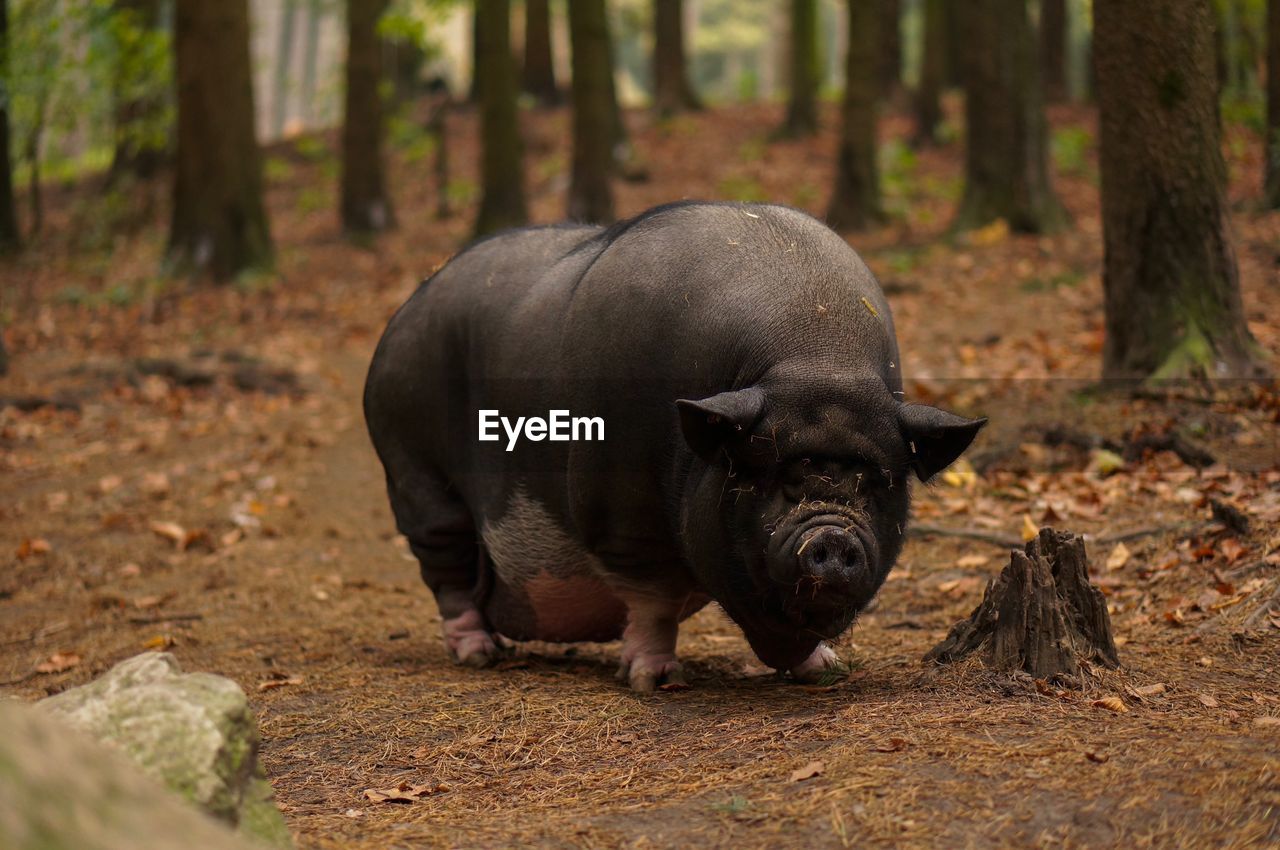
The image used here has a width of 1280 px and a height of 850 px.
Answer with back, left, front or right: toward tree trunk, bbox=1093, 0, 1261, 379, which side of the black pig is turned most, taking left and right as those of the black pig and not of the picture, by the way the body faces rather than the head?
left

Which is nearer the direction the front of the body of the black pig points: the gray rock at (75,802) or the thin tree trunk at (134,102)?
the gray rock

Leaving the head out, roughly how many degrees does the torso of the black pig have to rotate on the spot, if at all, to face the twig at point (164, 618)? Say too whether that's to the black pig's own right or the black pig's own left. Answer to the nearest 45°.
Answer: approximately 180°

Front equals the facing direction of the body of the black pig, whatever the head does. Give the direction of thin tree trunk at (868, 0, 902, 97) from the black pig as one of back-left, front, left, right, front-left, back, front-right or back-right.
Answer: back-left

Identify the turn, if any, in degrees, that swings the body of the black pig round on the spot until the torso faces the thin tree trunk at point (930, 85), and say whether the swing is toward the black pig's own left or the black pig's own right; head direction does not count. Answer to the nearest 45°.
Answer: approximately 135° to the black pig's own left

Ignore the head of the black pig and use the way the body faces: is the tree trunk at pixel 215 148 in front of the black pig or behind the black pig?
behind

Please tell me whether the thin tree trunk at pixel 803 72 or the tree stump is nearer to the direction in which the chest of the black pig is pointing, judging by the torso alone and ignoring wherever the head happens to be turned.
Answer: the tree stump

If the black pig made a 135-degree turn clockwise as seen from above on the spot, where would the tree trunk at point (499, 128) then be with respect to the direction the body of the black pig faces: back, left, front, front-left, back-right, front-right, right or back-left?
right

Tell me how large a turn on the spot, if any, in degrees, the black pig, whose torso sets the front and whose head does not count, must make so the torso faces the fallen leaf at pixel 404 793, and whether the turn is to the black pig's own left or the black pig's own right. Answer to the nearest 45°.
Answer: approximately 90° to the black pig's own right

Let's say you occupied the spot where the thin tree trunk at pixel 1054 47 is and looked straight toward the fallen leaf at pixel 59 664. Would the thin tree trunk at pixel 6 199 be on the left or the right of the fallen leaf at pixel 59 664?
right

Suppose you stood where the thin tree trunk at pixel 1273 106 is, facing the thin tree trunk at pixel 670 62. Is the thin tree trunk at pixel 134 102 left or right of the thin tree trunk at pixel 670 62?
left

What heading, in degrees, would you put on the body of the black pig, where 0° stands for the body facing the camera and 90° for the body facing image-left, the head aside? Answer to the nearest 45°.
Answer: approximately 315°

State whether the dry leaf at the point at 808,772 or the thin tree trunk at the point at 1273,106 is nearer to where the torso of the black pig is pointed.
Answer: the dry leaf

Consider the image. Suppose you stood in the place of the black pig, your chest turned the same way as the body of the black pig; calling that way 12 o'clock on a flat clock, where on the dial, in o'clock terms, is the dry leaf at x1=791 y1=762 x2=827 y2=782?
The dry leaf is roughly at 1 o'clock from the black pig.

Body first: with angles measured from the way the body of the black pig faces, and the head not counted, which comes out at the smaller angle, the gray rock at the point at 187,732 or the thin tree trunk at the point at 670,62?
the gray rock

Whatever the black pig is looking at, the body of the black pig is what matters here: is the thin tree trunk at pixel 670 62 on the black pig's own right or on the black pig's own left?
on the black pig's own left

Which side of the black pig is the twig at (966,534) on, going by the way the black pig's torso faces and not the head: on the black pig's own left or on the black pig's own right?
on the black pig's own left
